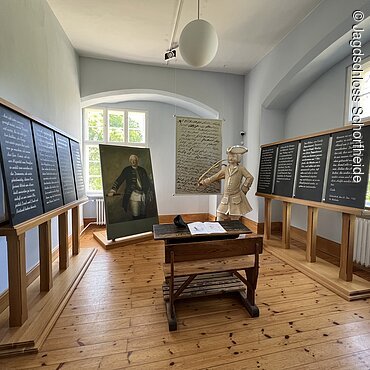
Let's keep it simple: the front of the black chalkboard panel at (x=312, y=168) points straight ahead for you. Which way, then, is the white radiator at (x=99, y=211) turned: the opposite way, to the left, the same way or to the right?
to the left

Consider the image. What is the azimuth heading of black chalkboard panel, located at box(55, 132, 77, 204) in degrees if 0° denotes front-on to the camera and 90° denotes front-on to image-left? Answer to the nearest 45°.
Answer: approximately 315°

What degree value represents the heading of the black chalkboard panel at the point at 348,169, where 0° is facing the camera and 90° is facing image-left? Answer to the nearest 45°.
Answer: approximately 45°

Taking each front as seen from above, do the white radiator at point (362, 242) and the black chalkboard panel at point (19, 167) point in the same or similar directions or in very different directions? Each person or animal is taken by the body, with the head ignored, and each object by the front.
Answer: very different directions

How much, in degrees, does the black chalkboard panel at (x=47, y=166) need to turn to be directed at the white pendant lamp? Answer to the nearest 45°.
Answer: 0° — it already faces it

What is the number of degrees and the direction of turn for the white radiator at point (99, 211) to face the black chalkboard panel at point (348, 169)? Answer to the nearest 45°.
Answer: approximately 45° to its left

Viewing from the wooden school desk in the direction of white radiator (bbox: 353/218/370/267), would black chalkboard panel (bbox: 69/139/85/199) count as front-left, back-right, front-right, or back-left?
back-left

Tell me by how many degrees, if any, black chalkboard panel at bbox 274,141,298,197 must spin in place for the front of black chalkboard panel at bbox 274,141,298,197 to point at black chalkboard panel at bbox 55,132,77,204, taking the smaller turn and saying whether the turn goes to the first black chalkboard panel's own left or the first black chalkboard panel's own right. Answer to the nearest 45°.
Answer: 0° — it already faces it
